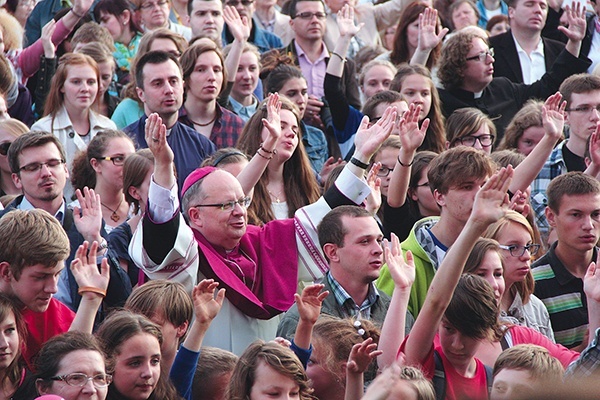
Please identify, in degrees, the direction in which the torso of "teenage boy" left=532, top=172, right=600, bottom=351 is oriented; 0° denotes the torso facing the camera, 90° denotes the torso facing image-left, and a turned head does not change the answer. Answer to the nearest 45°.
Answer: approximately 315°

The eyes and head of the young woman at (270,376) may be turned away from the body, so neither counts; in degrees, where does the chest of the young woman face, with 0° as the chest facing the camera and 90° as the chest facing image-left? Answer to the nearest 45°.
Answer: approximately 315°

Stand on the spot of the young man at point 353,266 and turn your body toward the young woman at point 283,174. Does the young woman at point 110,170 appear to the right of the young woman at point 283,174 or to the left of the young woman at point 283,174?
left

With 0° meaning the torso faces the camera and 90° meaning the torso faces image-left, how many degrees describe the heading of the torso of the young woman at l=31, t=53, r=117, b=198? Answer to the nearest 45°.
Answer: approximately 315°

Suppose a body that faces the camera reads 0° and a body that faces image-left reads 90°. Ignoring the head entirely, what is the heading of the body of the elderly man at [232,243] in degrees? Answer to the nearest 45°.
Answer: approximately 315°

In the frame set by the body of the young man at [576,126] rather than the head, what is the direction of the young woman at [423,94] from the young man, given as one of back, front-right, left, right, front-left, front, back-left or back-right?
back-right
